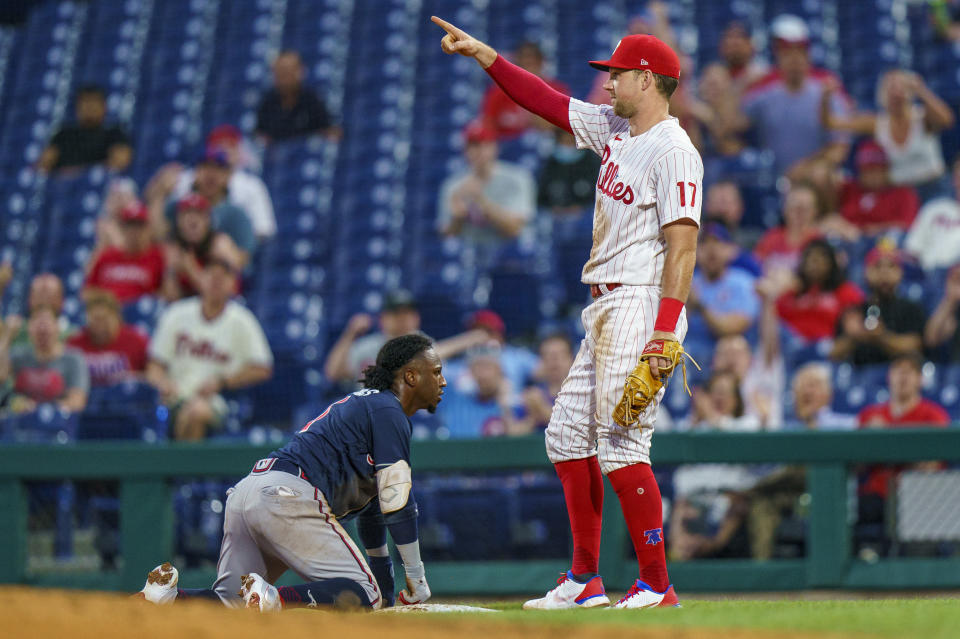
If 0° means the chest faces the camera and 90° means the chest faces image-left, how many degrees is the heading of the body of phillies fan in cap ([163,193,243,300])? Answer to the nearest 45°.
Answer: approximately 0°

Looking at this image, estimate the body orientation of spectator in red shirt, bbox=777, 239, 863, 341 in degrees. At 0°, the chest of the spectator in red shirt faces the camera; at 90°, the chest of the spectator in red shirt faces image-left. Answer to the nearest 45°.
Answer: approximately 0°
